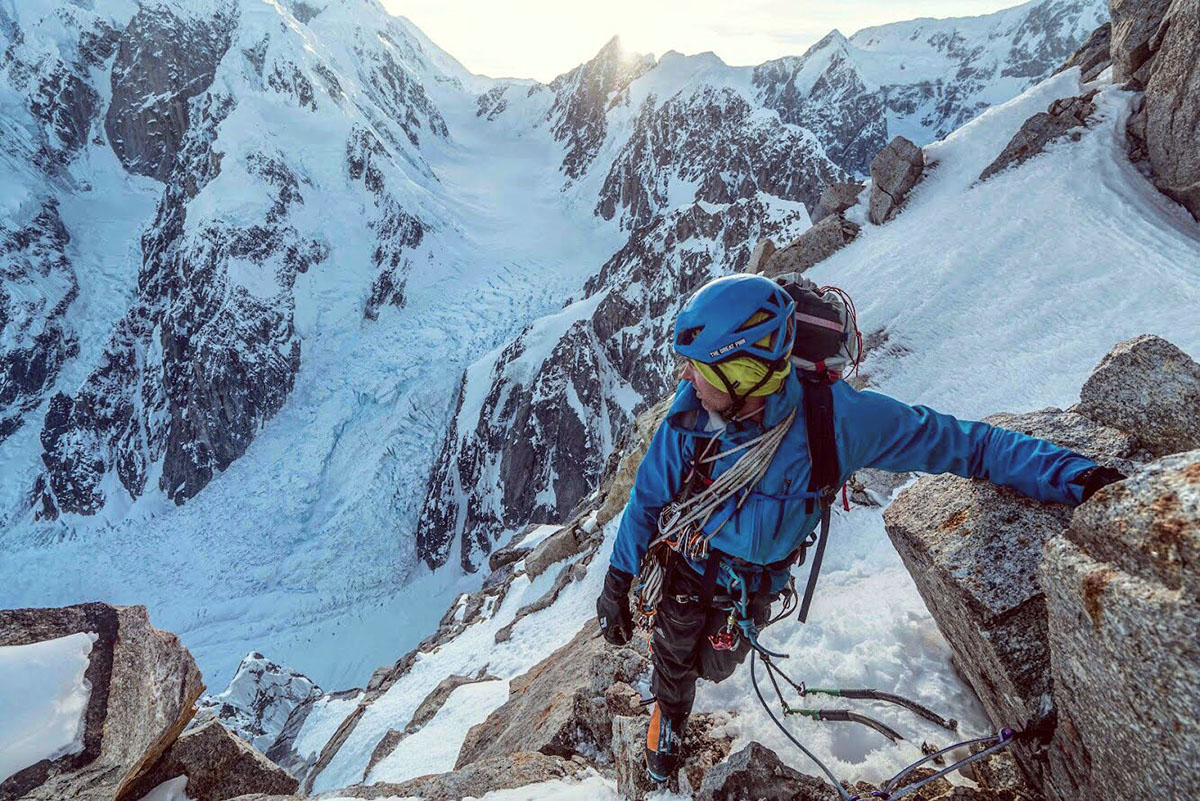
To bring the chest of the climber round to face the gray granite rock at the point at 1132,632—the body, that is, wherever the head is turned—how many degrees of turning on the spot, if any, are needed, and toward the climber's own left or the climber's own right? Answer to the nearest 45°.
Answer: approximately 90° to the climber's own left

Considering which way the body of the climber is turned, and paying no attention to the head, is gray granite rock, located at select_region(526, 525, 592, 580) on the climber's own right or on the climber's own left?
on the climber's own right

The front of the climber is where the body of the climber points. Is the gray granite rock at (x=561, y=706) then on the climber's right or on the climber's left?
on the climber's right

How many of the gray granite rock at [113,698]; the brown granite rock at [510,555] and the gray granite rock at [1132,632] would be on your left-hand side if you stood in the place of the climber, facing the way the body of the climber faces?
1

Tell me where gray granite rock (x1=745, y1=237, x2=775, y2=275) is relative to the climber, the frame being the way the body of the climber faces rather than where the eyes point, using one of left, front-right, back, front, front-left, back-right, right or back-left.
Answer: back-right

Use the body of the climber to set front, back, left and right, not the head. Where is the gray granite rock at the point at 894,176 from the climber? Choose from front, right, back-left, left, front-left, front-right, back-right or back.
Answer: back-right

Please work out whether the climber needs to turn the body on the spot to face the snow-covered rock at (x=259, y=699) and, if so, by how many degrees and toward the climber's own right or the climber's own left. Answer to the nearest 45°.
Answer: approximately 90° to the climber's own right

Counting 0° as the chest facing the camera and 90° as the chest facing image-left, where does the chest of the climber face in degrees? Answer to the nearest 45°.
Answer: approximately 45°
